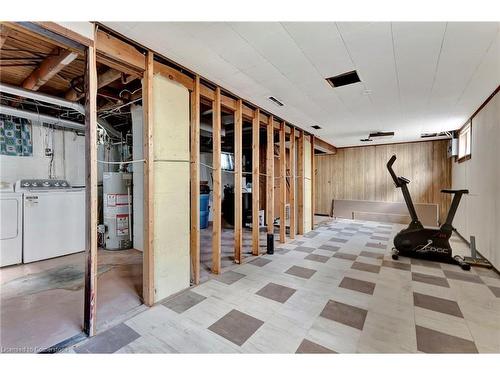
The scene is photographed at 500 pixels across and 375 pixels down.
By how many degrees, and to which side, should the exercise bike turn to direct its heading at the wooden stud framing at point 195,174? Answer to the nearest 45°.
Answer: approximately 45° to its left

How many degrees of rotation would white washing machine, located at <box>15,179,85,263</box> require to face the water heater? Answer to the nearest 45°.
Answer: approximately 45° to its left

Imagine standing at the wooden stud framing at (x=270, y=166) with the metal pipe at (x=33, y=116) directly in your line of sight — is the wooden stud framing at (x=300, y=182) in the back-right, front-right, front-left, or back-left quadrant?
back-right

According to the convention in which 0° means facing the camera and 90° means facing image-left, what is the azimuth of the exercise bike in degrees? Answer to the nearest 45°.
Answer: approximately 90°

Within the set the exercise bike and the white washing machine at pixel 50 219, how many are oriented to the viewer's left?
1
